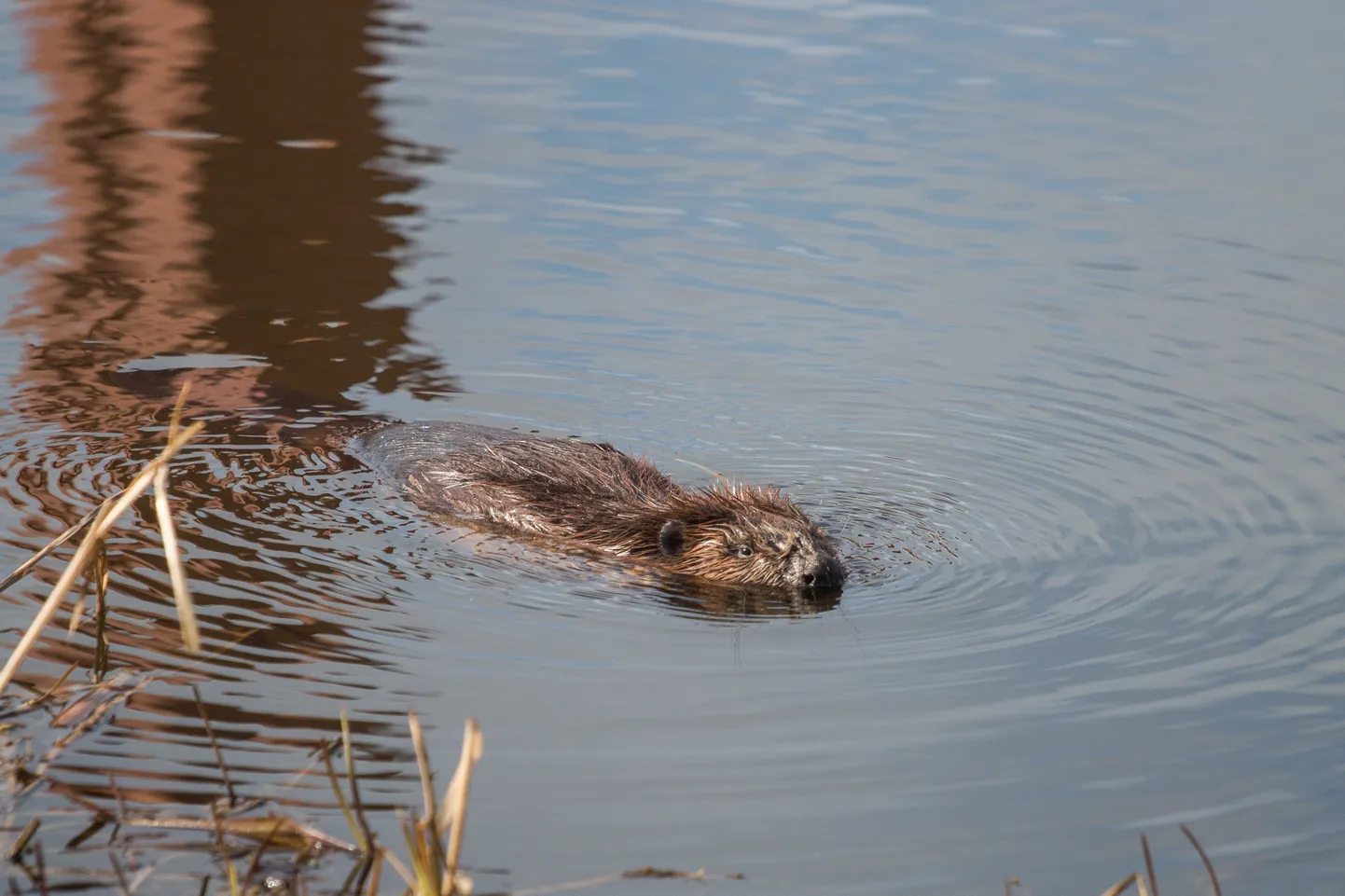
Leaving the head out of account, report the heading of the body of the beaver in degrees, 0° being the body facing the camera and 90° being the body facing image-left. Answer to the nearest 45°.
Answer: approximately 315°

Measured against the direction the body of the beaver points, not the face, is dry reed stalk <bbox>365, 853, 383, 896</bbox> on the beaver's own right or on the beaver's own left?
on the beaver's own right

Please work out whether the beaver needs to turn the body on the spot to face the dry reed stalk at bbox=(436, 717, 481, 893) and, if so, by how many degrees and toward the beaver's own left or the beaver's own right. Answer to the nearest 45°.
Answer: approximately 45° to the beaver's own right
